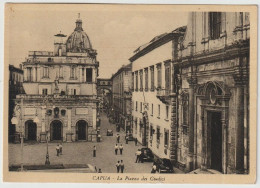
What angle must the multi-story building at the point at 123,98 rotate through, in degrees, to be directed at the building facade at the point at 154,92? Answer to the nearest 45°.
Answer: approximately 135° to its left

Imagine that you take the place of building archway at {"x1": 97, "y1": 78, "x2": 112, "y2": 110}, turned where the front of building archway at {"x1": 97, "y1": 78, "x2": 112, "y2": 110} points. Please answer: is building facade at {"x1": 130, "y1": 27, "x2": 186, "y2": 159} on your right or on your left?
on your left

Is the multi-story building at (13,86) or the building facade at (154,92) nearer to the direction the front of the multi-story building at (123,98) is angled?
the multi-story building

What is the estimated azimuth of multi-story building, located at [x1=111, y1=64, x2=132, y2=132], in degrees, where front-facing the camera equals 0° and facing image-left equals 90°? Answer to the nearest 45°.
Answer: approximately 90°
